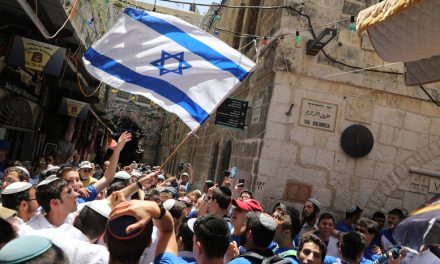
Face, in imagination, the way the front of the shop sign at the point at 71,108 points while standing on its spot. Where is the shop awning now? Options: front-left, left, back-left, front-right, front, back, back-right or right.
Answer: front

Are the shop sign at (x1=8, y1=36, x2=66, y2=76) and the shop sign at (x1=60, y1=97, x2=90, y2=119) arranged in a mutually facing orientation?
no

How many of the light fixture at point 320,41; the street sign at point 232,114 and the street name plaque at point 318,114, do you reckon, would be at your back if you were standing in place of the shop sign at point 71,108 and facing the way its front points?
0

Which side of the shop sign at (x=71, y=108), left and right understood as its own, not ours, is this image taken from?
front

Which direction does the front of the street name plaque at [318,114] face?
toward the camera

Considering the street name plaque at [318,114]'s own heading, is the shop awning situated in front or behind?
in front

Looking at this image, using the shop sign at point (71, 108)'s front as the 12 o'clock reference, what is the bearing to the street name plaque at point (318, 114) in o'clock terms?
the street name plaque at point (318, 114) is roughly at 11 o'clock from the shop sign at point (71, 108).

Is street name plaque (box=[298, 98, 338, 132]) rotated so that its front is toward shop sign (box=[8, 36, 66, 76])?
no

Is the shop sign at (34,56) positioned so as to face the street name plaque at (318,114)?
no
